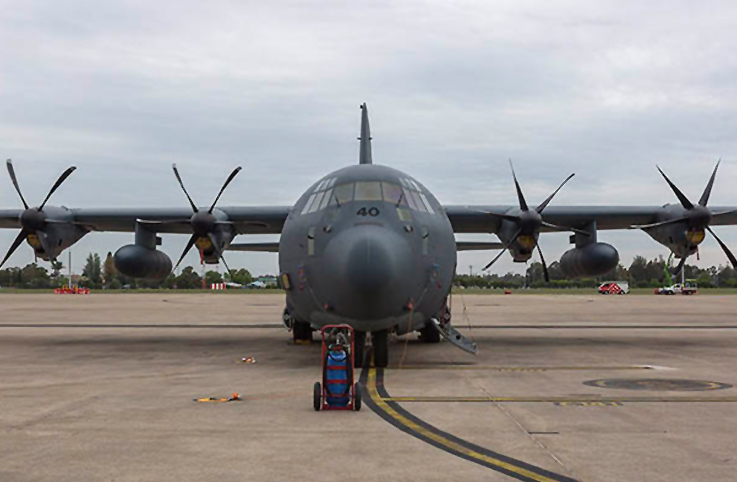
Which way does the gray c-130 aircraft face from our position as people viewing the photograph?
facing the viewer

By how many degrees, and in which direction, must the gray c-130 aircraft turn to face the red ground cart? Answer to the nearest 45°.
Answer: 0° — it already faces it

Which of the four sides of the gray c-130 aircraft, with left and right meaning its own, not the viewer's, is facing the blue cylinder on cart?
front
